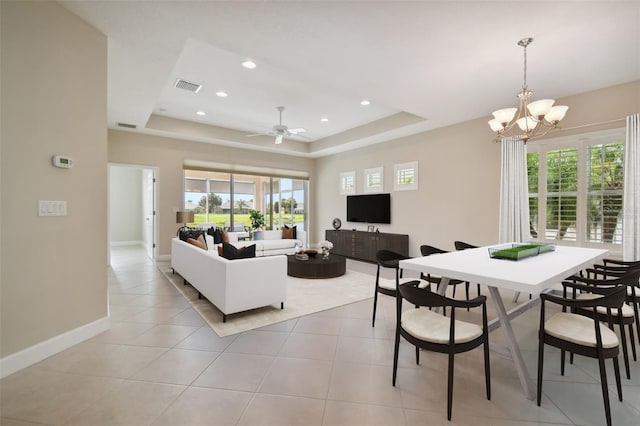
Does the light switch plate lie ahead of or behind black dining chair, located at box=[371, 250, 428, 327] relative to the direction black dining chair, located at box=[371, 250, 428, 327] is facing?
behind

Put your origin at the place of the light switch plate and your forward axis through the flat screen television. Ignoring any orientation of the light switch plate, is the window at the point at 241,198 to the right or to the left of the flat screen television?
left

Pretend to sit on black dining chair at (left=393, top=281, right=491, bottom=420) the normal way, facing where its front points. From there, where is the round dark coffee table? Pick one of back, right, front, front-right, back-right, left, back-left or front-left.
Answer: left

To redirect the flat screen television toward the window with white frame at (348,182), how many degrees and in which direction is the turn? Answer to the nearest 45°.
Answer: approximately 90° to its right

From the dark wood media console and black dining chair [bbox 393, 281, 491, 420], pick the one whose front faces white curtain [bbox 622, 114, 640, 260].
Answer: the black dining chair

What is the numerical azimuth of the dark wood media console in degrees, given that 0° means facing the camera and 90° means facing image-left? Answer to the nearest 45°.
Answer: approximately 45°

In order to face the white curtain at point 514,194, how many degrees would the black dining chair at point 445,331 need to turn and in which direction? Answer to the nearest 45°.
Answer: approximately 45° to its left

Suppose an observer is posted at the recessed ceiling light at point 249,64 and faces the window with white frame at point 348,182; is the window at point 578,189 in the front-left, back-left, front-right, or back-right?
front-right

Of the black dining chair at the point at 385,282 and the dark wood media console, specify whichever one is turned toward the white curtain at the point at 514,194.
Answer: the black dining chair

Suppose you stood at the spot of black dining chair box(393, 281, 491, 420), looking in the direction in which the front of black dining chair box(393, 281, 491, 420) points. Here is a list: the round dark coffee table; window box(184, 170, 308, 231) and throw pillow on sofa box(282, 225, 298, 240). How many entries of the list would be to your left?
3

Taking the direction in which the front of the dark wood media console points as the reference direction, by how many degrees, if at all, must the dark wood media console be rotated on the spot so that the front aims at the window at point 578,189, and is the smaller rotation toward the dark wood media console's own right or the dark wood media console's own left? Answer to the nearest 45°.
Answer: approximately 90° to the dark wood media console's own left

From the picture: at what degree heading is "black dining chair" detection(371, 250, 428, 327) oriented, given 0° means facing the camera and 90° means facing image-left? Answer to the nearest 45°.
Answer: approximately 225°

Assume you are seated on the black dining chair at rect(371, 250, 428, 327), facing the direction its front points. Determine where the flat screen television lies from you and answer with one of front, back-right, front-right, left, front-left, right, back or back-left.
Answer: front-left

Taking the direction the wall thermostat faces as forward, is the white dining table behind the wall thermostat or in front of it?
in front

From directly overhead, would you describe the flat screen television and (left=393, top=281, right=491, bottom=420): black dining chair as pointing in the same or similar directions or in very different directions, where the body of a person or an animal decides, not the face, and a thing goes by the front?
very different directions

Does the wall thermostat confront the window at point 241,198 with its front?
no

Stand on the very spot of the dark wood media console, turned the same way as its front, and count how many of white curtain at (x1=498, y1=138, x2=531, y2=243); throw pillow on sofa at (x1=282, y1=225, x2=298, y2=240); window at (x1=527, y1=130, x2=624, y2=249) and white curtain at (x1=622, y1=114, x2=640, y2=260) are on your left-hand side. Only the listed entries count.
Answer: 3

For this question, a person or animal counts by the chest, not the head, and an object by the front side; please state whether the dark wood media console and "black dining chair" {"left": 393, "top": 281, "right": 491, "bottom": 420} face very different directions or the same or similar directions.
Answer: very different directions
